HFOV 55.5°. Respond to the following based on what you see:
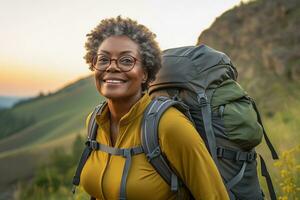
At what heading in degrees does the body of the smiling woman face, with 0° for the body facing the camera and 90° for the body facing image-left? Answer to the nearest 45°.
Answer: approximately 45°
